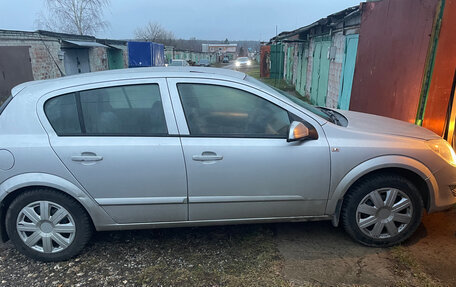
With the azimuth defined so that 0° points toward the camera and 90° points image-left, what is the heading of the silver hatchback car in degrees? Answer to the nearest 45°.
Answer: approximately 270°
